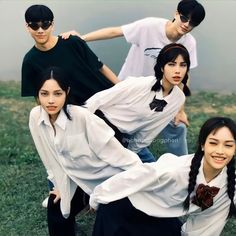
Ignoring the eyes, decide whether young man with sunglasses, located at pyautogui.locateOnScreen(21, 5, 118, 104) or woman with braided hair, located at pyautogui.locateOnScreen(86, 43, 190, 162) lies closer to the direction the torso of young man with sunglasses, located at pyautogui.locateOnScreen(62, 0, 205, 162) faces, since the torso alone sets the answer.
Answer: the woman with braided hair

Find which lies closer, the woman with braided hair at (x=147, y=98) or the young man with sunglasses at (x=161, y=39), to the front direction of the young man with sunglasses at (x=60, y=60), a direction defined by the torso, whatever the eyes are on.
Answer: the woman with braided hair

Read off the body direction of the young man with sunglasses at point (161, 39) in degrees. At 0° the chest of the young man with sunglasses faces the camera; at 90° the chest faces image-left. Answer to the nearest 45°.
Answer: approximately 0°

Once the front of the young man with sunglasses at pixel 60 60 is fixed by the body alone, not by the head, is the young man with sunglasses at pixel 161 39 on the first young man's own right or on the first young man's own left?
on the first young man's own left

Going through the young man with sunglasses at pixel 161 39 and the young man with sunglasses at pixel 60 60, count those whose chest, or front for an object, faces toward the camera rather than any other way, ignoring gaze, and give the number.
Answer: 2

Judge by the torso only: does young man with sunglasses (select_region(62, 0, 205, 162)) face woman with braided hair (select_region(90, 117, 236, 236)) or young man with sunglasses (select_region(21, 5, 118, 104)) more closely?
the woman with braided hair
